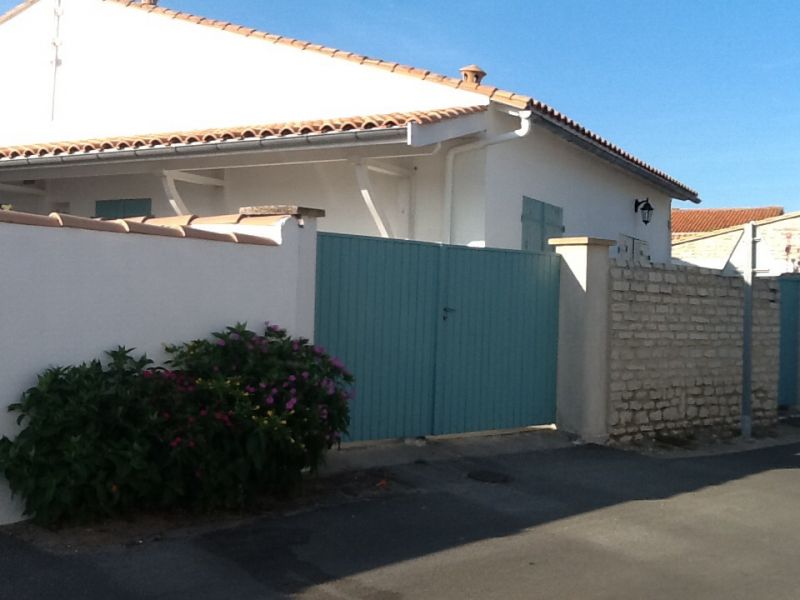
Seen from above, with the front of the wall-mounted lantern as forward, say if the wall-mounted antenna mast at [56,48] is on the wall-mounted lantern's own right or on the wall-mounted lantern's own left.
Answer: on the wall-mounted lantern's own right

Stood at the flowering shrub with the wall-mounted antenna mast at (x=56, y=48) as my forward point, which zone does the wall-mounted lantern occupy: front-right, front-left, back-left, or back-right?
front-right

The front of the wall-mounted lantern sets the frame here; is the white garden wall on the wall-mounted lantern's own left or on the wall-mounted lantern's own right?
on the wall-mounted lantern's own right

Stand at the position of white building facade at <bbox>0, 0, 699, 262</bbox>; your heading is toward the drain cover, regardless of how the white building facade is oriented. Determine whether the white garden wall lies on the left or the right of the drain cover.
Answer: right

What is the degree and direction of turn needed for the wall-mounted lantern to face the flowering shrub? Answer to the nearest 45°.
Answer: approximately 45° to its right

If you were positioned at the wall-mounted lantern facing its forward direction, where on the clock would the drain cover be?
The drain cover is roughly at 2 o'clock from the wall-mounted lantern.

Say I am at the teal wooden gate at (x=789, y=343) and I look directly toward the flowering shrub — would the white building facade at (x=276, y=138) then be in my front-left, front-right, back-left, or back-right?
front-right

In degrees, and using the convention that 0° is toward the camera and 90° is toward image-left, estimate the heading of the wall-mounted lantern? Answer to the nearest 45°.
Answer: approximately 315°

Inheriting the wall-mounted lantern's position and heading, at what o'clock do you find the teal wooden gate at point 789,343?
The teal wooden gate is roughly at 11 o'clock from the wall-mounted lantern.

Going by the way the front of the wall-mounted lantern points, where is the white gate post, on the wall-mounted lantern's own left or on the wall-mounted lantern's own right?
on the wall-mounted lantern's own right

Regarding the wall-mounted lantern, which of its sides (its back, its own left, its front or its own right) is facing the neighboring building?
left

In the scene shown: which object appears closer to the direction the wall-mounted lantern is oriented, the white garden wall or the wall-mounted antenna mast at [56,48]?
the white garden wall

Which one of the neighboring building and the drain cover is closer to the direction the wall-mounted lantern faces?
the drain cover
